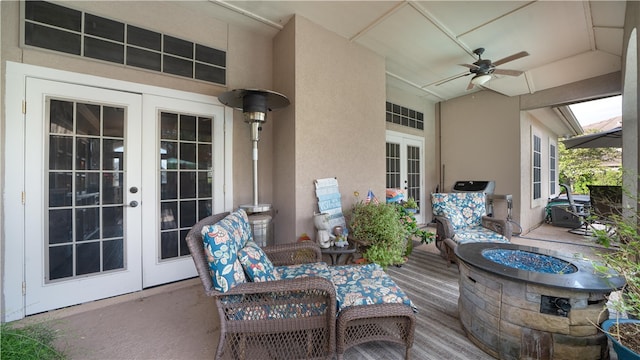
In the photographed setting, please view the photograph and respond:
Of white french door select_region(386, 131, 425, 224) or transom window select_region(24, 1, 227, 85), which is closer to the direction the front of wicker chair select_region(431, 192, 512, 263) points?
the transom window

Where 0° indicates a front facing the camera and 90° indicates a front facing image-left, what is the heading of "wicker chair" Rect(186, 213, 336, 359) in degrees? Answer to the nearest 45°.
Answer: approximately 270°

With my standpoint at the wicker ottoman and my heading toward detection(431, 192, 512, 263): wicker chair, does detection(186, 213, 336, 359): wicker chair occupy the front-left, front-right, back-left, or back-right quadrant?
back-left

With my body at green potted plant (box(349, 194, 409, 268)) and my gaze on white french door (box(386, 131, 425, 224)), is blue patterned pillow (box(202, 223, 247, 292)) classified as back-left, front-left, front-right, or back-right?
back-left

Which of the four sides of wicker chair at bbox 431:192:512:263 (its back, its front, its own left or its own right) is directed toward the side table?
right

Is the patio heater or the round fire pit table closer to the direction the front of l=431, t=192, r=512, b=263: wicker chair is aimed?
the round fire pit table

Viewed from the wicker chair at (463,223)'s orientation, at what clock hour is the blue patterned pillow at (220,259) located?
The blue patterned pillow is roughly at 2 o'clock from the wicker chair.

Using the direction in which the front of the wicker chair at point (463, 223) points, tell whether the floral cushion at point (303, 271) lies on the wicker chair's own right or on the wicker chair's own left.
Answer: on the wicker chair's own right

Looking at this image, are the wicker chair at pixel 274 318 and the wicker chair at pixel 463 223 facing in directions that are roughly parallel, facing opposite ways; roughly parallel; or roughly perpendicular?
roughly perpendicular

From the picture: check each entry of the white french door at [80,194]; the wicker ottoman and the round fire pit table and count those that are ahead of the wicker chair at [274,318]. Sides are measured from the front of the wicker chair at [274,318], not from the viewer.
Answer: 2
